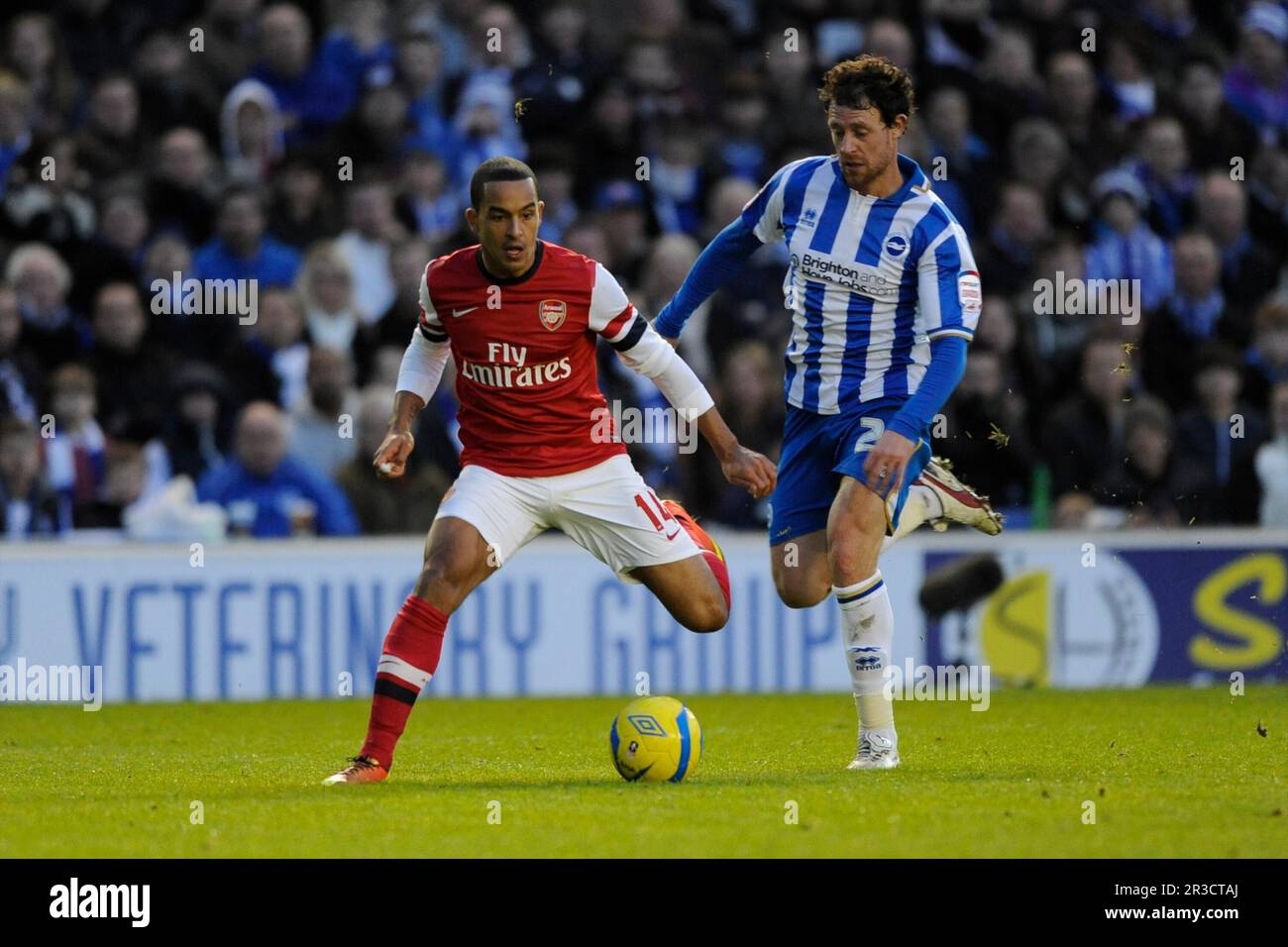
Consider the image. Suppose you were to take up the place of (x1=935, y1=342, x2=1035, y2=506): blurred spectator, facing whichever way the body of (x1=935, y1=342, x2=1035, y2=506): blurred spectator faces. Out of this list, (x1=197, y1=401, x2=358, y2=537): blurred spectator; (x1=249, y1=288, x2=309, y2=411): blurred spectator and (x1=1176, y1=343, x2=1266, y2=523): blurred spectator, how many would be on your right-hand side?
2

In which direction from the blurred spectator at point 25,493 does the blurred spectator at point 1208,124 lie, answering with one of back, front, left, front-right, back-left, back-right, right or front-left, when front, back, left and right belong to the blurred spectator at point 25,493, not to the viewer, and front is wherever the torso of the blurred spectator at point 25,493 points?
left

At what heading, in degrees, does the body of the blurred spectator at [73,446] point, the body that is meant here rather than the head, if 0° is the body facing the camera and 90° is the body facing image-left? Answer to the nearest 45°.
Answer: approximately 0°

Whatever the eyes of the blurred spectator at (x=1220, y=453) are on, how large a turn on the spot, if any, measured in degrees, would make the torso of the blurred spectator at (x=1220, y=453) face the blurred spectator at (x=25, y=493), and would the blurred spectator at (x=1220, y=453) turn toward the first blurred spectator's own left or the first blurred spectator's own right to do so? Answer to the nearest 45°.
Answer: approximately 90° to the first blurred spectator's own right

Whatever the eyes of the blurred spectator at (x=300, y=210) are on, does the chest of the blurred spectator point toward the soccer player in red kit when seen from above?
yes

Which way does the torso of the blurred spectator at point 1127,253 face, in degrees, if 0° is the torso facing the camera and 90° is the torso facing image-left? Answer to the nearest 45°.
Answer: approximately 0°
